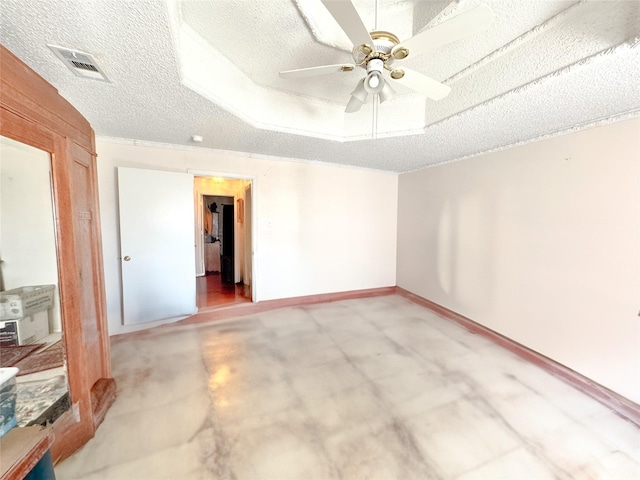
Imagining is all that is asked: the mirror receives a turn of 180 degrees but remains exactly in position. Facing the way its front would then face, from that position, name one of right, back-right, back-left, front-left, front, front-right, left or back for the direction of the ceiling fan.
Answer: back

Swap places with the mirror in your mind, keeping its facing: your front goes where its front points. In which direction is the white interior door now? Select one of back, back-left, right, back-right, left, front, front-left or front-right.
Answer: left

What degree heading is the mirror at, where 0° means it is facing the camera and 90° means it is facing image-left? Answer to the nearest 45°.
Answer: approximately 315°
